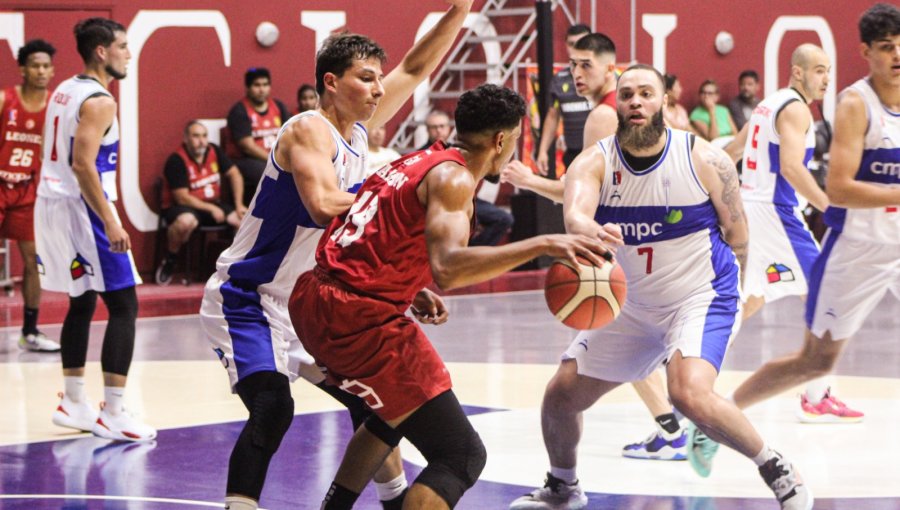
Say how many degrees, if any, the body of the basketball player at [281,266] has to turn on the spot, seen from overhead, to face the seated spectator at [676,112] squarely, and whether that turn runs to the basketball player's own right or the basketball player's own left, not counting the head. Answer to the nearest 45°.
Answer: approximately 90° to the basketball player's own left

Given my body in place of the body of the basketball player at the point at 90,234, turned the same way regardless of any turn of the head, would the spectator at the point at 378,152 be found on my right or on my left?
on my left

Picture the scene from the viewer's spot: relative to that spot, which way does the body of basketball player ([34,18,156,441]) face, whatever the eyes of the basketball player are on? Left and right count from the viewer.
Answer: facing to the right of the viewer

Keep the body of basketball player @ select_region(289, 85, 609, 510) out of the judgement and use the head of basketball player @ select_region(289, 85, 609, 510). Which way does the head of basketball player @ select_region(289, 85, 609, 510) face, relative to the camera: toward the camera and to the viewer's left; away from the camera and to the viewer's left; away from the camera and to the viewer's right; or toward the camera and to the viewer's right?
away from the camera and to the viewer's right

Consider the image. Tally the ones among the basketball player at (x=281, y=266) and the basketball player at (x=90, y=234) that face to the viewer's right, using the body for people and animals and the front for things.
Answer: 2

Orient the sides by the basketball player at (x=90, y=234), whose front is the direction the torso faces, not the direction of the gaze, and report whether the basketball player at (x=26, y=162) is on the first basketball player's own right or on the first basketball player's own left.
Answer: on the first basketball player's own left

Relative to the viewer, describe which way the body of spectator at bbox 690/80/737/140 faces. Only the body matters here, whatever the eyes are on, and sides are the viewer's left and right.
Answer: facing the viewer

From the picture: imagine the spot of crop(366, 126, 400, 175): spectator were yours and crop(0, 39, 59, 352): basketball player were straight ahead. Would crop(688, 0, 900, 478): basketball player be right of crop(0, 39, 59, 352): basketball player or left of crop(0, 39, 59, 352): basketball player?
left

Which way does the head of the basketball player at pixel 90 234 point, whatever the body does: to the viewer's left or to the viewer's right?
to the viewer's right

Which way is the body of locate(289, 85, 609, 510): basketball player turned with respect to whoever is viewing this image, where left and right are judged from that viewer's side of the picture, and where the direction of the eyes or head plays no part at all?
facing away from the viewer and to the right of the viewer

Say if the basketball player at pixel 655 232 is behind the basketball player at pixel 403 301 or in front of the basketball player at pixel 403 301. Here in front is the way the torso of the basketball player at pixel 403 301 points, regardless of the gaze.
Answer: in front

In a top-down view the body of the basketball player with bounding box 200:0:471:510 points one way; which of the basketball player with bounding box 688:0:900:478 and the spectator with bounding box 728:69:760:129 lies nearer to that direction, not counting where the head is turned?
the basketball player

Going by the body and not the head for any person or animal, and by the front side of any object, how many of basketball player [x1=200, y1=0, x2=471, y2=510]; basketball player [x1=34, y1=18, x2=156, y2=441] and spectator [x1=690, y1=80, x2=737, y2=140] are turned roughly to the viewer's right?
2

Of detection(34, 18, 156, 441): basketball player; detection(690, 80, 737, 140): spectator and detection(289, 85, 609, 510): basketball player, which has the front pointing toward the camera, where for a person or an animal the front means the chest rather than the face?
the spectator

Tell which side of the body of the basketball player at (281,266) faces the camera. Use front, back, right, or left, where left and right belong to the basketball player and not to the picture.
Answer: right

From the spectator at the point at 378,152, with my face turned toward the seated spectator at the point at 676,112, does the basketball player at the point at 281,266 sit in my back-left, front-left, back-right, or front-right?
back-right
